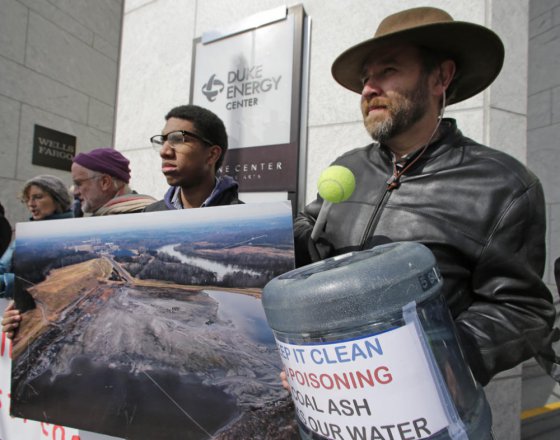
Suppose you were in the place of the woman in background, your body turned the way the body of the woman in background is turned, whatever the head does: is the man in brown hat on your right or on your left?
on your left

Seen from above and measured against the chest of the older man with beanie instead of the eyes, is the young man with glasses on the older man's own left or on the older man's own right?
on the older man's own left

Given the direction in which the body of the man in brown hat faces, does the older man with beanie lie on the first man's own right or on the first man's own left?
on the first man's own right

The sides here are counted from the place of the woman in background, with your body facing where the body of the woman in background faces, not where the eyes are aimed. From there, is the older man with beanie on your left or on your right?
on your left

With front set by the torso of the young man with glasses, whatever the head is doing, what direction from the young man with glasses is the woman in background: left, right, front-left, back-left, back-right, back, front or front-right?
right

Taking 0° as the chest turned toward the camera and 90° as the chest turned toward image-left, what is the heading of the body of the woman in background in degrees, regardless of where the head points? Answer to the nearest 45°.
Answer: approximately 45°

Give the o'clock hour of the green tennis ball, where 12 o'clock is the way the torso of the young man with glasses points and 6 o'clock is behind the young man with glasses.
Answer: The green tennis ball is roughly at 10 o'clock from the young man with glasses.

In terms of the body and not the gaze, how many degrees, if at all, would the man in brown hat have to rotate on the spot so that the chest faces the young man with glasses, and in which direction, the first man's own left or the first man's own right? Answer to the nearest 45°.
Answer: approximately 45° to the first man's own right
